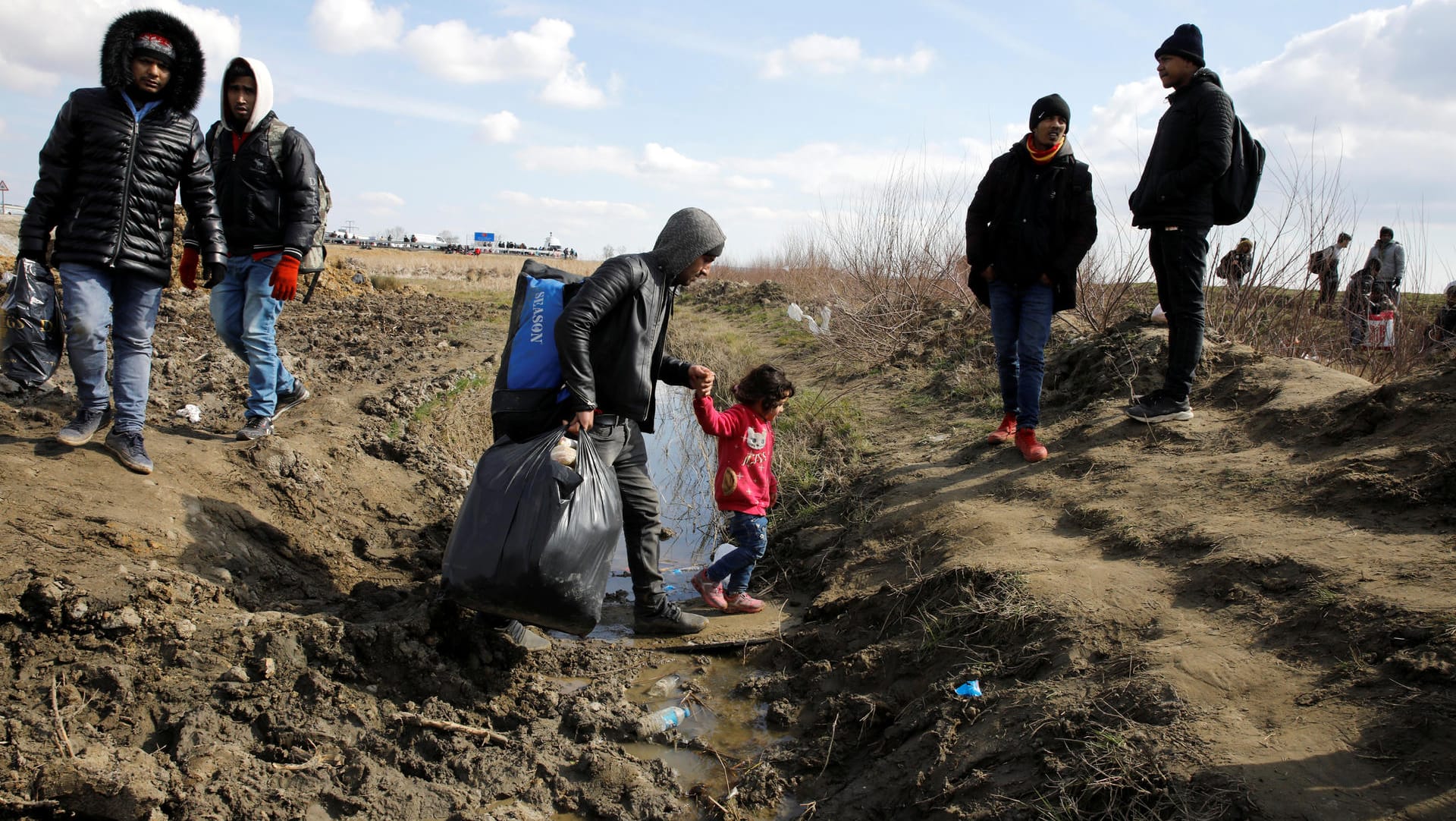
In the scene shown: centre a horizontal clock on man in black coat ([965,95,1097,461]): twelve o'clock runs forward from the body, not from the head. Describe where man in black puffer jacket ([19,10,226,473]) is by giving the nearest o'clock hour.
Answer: The man in black puffer jacket is roughly at 2 o'clock from the man in black coat.

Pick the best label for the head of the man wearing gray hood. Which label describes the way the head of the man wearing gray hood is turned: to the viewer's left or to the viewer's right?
to the viewer's right

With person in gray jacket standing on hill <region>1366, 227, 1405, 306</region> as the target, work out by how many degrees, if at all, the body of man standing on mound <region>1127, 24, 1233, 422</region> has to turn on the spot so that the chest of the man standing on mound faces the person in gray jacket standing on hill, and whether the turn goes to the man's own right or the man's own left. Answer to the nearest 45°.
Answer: approximately 90° to the man's own right

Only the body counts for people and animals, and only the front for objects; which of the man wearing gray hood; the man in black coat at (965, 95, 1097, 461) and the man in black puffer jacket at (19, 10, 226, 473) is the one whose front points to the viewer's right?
the man wearing gray hood

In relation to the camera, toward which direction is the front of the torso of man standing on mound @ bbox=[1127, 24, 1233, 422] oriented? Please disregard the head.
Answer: to the viewer's left

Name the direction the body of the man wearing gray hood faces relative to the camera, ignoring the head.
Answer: to the viewer's right

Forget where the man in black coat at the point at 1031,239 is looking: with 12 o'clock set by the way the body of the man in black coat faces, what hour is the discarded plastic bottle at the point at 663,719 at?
The discarded plastic bottle is roughly at 1 o'clock from the man in black coat.

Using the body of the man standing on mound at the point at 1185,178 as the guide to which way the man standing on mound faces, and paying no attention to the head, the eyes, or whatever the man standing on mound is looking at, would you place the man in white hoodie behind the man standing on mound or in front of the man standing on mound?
in front

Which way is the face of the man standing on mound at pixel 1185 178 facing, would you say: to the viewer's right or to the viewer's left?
to the viewer's left

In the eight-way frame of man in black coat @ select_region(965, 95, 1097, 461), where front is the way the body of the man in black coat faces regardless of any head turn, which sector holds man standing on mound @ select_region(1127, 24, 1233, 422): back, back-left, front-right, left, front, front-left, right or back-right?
left

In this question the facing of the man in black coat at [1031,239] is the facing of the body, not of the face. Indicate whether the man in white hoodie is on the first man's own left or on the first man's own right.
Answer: on the first man's own right

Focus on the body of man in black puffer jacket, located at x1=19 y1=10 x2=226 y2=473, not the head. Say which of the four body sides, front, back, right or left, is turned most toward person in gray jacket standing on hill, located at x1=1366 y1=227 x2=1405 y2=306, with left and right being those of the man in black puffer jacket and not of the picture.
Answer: left

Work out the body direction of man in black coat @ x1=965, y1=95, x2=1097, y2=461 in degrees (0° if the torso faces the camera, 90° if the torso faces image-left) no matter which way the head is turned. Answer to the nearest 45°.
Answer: approximately 0°

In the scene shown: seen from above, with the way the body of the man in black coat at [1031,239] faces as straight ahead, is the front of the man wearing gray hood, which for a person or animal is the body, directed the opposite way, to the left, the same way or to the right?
to the left
